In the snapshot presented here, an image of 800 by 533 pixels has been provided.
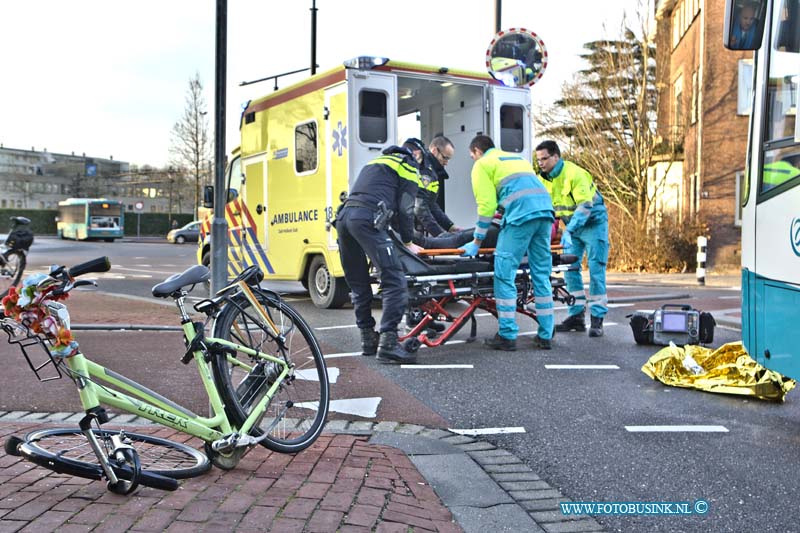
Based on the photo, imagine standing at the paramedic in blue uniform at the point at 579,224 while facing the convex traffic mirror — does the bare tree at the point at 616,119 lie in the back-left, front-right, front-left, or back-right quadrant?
front-right

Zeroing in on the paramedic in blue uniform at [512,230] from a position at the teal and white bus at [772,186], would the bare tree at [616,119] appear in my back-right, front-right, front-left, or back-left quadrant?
front-right

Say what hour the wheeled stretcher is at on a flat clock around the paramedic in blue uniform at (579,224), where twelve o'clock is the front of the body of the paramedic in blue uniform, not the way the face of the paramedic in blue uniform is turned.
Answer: The wheeled stretcher is roughly at 12 o'clock from the paramedic in blue uniform.

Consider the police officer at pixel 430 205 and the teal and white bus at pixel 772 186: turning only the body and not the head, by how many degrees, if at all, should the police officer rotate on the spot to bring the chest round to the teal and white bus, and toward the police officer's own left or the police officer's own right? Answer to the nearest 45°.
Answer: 0° — they already face it

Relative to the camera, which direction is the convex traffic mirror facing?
toward the camera

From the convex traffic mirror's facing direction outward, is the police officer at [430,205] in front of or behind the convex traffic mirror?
in front

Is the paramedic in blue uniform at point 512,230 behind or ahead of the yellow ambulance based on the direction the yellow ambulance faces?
behind

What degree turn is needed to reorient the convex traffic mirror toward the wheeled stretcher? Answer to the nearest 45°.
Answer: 0° — it already faces it

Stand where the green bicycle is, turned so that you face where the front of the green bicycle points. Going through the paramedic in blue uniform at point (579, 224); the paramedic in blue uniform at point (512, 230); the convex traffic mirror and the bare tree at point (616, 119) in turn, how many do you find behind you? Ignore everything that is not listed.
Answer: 4

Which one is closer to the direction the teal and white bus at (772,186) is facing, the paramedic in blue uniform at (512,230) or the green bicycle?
the paramedic in blue uniform

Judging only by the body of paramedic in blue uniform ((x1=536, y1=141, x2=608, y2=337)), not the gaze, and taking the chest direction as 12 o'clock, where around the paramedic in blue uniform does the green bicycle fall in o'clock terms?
The green bicycle is roughly at 11 o'clock from the paramedic in blue uniform.

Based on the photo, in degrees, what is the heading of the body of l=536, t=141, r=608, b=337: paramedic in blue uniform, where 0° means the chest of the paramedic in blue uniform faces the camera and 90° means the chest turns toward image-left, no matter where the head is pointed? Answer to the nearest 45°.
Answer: approximately 45°
